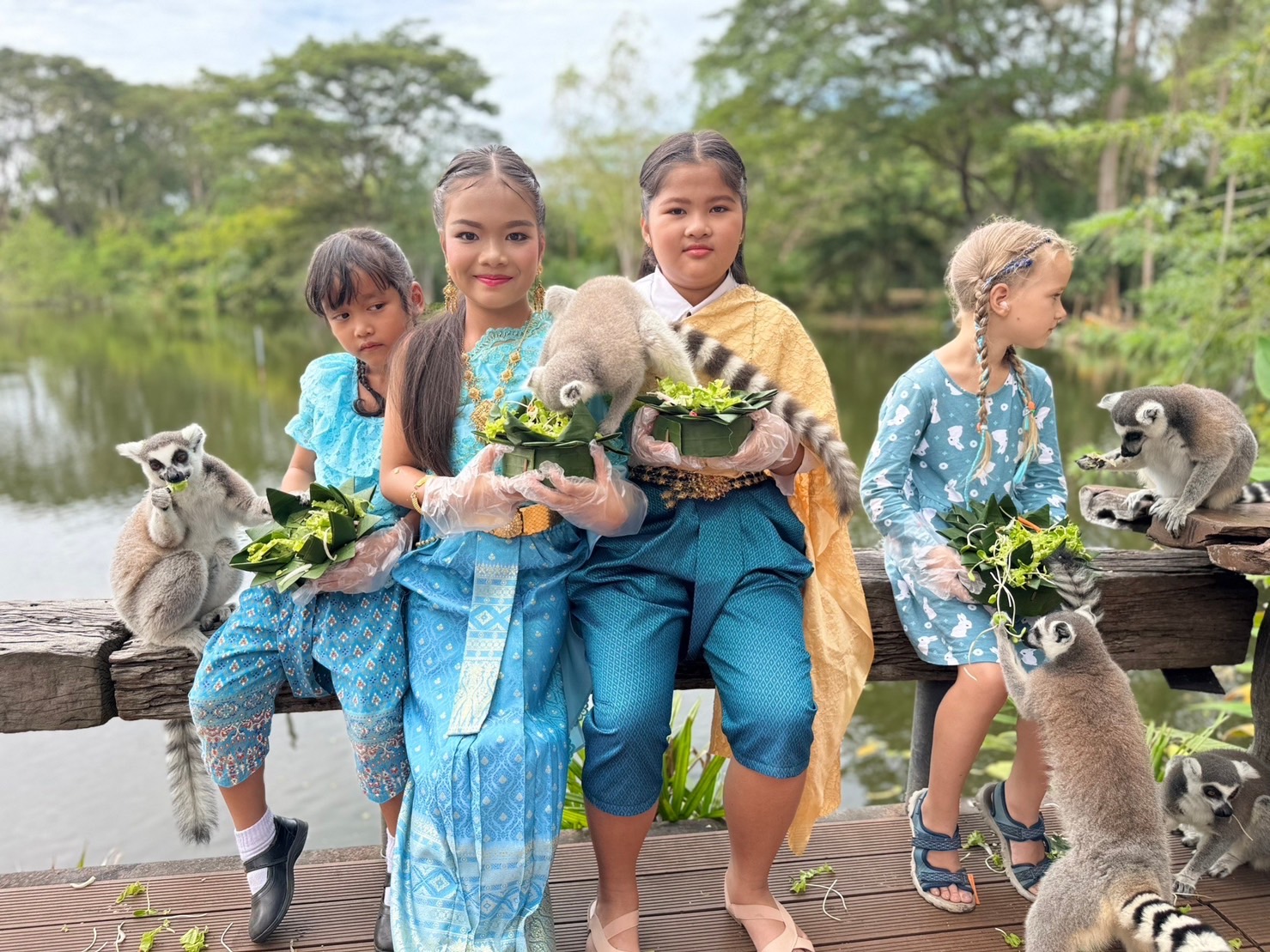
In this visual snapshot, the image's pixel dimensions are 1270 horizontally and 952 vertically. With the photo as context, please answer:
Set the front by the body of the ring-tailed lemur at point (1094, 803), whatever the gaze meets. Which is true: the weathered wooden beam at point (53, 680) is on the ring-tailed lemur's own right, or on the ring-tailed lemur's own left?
on the ring-tailed lemur's own left

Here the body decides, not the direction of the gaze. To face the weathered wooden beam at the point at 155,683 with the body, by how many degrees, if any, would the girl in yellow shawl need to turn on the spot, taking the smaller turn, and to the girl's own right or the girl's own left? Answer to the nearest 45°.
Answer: approximately 90° to the girl's own right

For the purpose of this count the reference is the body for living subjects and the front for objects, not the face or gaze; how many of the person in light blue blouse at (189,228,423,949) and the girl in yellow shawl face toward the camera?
2

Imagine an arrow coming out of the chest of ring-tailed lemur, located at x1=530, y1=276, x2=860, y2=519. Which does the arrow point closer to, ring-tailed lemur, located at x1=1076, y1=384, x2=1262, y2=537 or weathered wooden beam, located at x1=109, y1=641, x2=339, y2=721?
the weathered wooden beam

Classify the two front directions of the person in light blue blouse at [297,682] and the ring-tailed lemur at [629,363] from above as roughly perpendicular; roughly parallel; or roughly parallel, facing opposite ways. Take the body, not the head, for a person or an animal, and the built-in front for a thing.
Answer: roughly perpendicular

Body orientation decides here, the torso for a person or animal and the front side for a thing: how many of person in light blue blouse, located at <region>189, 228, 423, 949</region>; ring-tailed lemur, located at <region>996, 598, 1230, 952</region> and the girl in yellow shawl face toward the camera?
2

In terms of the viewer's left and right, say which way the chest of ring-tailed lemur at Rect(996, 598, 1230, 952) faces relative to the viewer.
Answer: facing away from the viewer and to the left of the viewer

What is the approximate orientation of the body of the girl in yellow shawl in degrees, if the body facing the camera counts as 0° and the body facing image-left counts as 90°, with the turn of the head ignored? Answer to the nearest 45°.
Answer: approximately 0°
